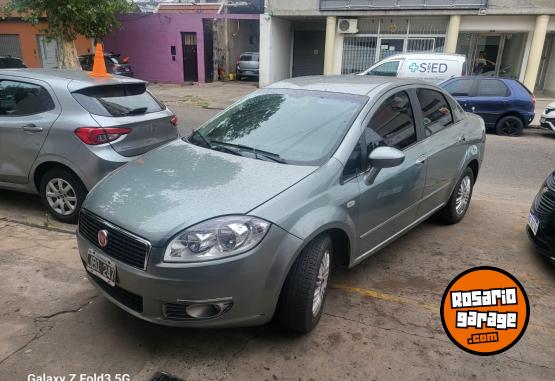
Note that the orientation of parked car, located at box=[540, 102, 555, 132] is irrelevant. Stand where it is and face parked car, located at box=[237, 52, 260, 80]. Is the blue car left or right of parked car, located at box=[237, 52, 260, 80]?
left

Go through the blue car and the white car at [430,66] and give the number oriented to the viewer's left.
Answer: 2

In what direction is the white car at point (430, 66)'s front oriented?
to the viewer's left

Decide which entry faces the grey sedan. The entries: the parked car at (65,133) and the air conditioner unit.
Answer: the air conditioner unit

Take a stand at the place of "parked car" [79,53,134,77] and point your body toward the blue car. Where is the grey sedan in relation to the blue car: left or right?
right

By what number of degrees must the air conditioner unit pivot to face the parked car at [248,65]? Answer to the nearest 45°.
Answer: approximately 135° to its right

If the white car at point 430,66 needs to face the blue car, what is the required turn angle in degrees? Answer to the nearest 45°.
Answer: approximately 135° to its left

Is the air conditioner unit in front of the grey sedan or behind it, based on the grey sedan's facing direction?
behind

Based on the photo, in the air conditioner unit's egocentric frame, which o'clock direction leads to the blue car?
The blue car is roughly at 11 o'clock from the air conditioner unit.
